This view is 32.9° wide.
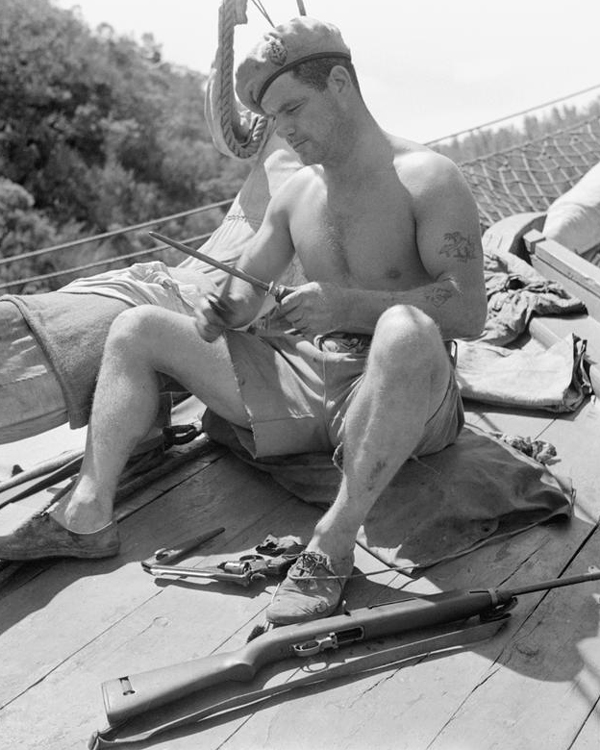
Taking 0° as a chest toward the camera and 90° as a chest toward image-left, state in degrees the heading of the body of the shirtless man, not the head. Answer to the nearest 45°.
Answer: approximately 45°

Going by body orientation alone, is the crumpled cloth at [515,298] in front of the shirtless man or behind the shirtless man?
behind

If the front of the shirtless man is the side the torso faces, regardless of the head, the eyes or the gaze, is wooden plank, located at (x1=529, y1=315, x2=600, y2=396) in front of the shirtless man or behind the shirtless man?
behind

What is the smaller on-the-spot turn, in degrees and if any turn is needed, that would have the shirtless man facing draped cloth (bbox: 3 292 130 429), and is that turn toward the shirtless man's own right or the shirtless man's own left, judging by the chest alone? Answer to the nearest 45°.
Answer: approximately 90° to the shirtless man's own right

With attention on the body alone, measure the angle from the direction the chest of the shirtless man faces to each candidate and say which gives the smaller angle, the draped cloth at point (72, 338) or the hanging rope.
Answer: the draped cloth

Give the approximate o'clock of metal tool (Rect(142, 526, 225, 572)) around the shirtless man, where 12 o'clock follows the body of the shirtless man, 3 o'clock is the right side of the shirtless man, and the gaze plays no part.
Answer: The metal tool is roughly at 1 o'clock from the shirtless man.

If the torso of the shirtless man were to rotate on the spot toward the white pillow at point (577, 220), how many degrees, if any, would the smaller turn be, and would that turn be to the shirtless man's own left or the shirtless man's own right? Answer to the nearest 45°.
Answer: approximately 180°

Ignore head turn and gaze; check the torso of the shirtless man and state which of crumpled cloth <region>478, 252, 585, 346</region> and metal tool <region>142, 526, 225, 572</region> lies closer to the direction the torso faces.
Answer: the metal tool

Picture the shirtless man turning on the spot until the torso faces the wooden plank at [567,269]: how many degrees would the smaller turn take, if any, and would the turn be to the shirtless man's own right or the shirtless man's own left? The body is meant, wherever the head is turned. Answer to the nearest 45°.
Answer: approximately 180°

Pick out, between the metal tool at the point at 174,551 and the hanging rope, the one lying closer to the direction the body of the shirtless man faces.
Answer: the metal tool
